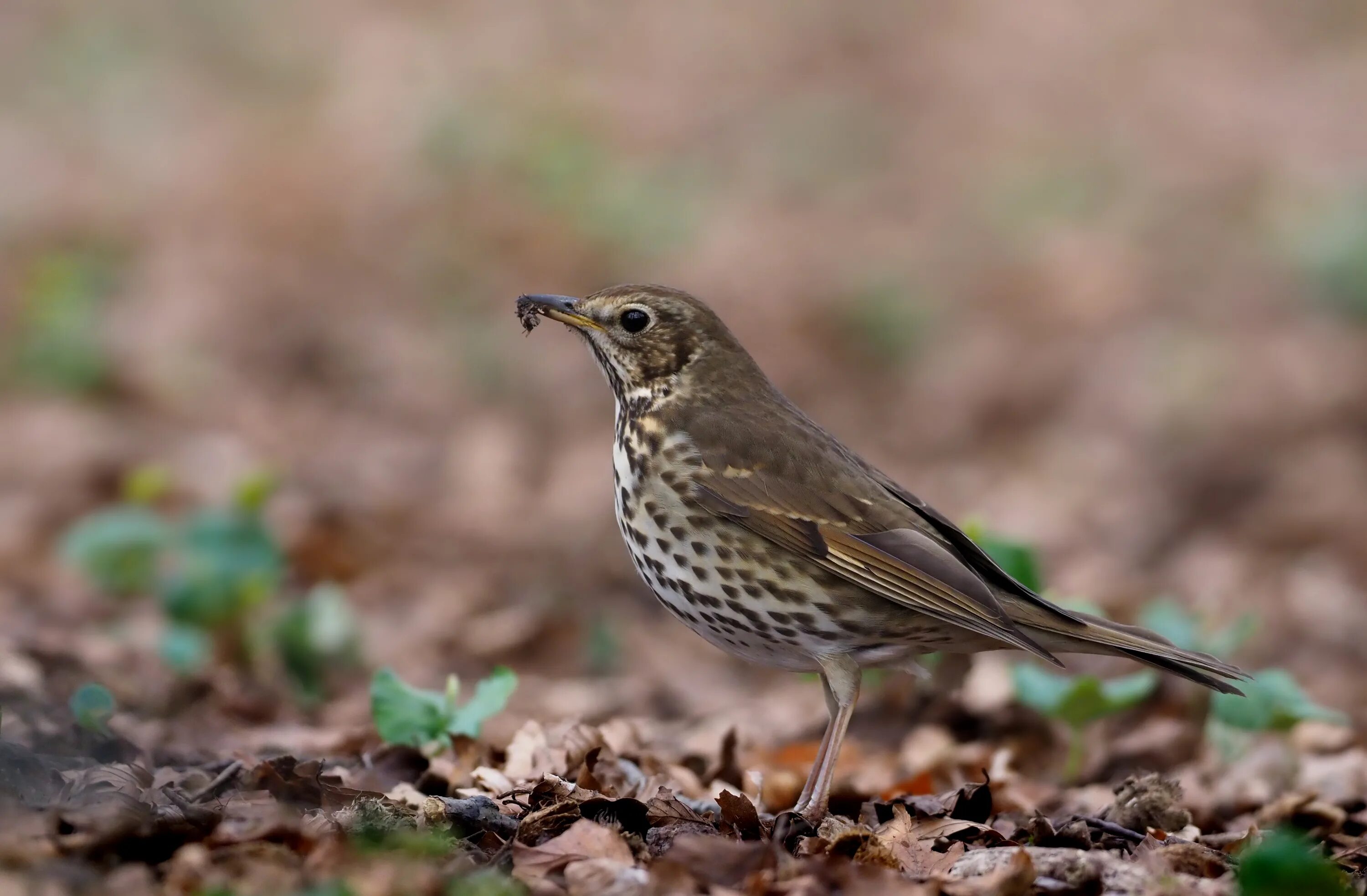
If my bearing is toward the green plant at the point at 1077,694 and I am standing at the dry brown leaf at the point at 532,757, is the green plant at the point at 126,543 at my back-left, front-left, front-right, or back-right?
back-left

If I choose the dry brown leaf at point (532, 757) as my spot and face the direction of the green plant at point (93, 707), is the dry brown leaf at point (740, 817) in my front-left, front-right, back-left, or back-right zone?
back-left

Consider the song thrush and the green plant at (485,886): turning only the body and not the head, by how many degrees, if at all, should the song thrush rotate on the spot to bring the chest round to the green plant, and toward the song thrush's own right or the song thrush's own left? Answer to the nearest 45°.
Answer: approximately 90° to the song thrush's own left

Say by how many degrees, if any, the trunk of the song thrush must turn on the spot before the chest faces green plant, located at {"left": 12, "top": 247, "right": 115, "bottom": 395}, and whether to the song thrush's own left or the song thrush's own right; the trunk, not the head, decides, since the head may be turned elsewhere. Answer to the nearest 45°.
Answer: approximately 45° to the song thrush's own right

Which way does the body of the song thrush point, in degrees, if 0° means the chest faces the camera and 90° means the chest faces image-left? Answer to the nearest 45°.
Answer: approximately 90°

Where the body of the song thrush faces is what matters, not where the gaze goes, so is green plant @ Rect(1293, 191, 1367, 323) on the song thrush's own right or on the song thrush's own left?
on the song thrush's own right

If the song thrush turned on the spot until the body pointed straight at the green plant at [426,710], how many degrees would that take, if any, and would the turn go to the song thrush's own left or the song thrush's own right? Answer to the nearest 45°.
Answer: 0° — it already faces it
